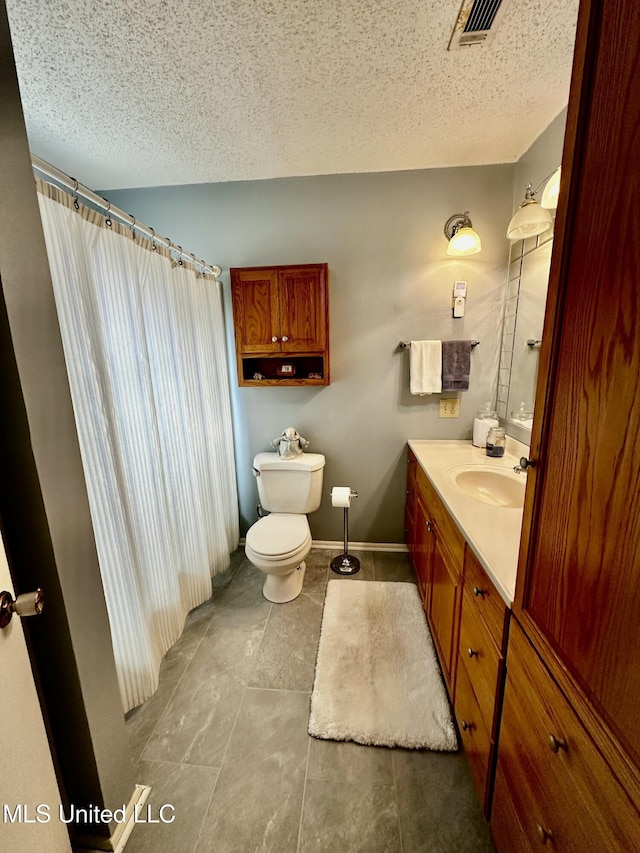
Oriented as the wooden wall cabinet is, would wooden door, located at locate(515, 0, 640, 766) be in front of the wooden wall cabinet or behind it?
in front

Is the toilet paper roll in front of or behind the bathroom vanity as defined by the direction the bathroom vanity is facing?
in front

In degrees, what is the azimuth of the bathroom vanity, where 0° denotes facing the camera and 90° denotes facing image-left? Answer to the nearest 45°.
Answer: approximately 90°

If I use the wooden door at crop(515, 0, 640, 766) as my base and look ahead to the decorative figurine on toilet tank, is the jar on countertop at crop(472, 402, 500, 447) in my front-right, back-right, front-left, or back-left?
front-right

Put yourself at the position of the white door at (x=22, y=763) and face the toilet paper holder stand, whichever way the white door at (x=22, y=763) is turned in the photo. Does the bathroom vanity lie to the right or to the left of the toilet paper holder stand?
right

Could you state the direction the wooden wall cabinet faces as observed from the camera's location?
facing the viewer

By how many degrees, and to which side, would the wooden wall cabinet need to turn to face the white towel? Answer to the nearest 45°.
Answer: approximately 90° to its left

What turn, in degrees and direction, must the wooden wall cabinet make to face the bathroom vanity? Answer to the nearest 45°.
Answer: approximately 45° to its left
